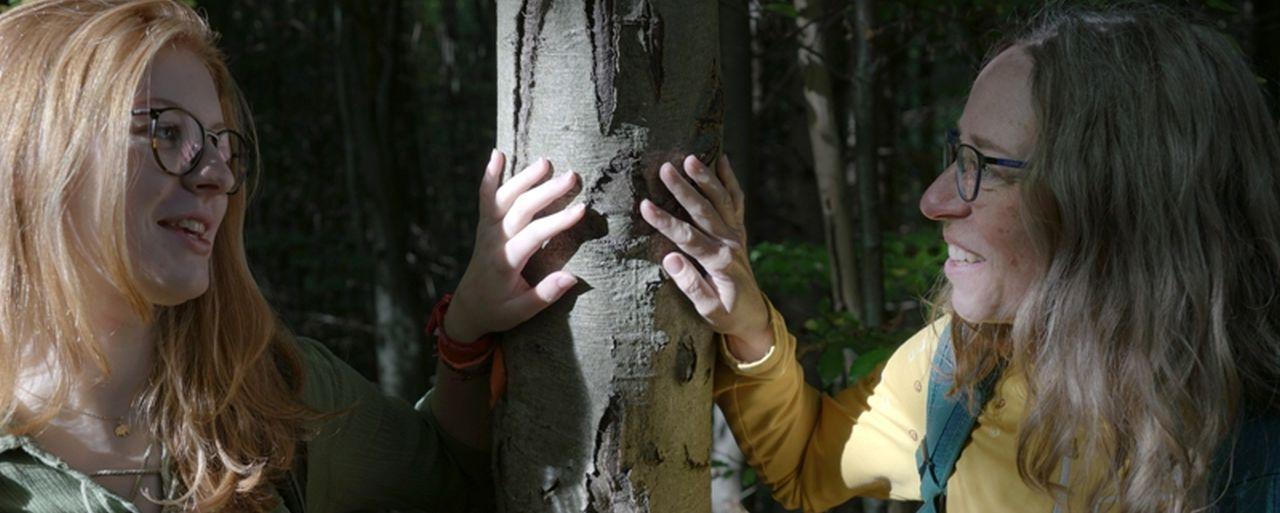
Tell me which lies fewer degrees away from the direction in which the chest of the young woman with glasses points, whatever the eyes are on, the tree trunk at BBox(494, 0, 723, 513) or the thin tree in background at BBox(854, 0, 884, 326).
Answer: the tree trunk

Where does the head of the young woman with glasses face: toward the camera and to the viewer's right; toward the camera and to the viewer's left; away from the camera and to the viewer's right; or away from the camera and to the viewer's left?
toward the camera and to the viewer's right

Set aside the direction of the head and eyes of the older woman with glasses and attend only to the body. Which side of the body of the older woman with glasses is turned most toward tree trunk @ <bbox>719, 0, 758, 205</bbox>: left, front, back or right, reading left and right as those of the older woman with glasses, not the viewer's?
right

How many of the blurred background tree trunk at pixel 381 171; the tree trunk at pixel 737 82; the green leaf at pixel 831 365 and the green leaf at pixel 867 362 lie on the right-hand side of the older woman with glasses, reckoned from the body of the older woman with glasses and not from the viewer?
4

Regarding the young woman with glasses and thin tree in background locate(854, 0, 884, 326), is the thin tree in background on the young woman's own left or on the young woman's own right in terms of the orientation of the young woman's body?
on the young woman's own left

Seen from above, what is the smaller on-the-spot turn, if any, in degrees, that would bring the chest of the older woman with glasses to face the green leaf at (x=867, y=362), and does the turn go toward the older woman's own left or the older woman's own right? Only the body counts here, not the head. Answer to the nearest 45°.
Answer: approximately 90° to the older woman's own right

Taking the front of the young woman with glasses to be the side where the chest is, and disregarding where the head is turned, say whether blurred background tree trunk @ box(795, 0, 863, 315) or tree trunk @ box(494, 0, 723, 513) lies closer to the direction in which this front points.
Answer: the tree trunk

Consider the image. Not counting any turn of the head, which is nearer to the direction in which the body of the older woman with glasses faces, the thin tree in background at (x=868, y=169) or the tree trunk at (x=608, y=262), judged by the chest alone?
the tree trunk

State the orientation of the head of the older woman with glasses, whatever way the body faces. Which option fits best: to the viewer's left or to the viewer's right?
to the viewer's left

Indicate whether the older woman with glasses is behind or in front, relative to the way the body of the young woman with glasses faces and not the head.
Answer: in front

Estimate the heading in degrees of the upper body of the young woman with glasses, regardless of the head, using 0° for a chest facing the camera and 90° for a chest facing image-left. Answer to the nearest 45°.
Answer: approximately 315°
